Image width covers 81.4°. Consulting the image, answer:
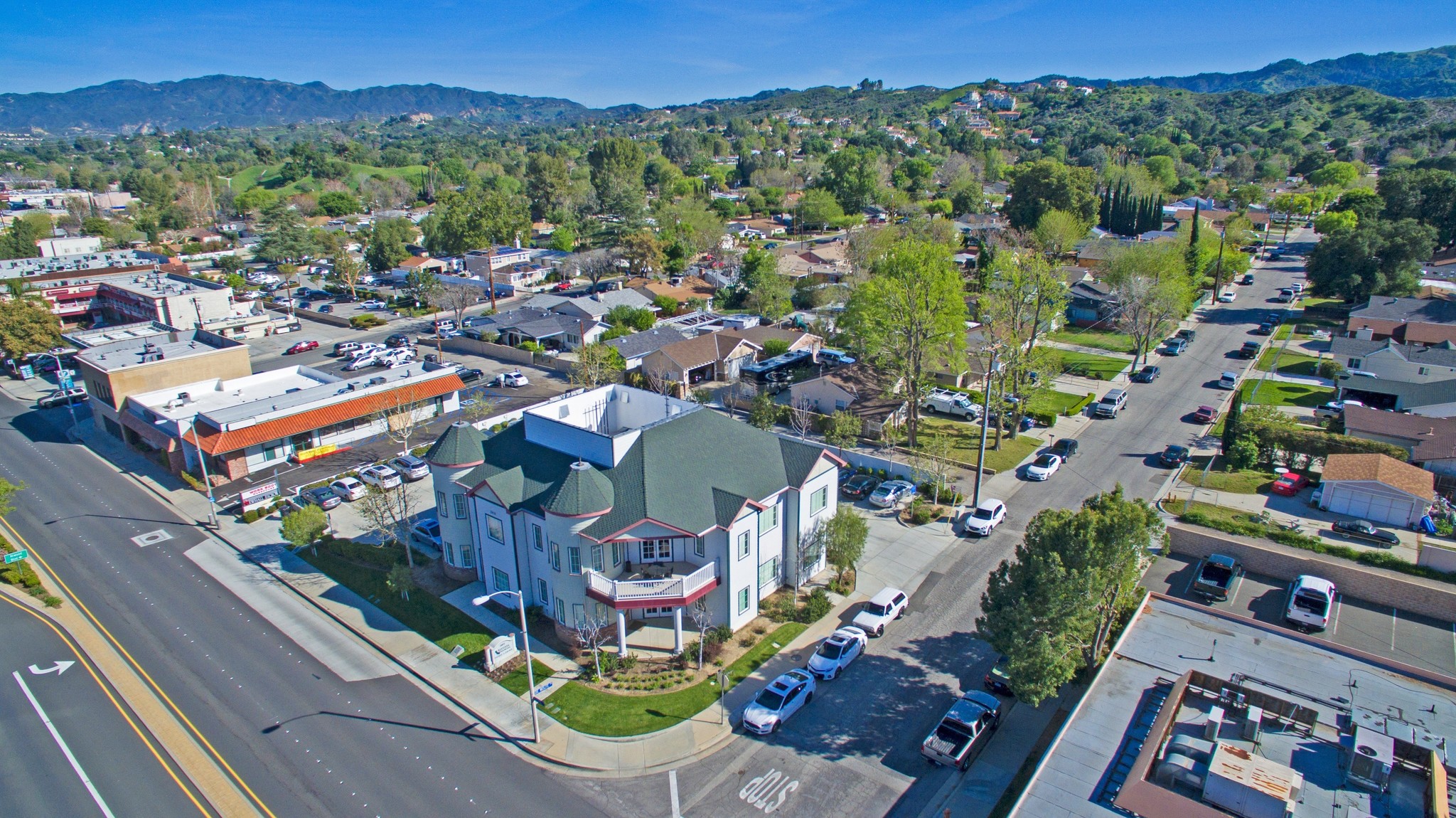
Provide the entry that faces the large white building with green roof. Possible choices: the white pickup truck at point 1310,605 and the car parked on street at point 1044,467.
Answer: the car parked on street

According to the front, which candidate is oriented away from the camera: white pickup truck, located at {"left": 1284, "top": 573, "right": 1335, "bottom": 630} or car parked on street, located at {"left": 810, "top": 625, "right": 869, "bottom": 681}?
the white pickup truck

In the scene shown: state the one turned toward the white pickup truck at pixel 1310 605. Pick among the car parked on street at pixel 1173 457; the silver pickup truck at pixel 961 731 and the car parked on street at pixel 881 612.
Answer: the silver pickup truck

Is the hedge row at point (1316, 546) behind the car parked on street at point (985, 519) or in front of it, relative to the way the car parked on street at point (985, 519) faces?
behind

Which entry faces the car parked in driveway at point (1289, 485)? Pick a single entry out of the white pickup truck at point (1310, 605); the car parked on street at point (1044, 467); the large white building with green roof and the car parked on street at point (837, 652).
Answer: the white pickup truck

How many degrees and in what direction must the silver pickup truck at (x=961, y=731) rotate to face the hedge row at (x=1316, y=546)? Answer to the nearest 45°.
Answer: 0° — it already faces it

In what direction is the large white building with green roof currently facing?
toward the camera

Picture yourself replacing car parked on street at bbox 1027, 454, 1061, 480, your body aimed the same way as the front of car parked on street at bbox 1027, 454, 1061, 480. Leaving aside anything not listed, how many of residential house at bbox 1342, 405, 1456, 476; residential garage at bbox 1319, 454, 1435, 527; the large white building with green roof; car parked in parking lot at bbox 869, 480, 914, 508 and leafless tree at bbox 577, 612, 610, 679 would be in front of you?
3

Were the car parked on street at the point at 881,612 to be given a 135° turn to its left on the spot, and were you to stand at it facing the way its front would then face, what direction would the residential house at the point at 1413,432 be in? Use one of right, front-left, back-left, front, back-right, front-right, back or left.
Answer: front-left

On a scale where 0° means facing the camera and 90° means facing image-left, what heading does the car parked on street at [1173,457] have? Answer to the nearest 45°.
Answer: approximately 225°

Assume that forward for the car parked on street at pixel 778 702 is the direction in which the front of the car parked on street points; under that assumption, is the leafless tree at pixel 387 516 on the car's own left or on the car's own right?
on the car's own right

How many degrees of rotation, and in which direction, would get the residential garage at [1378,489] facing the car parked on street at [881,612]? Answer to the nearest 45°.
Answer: approximately 45° to its right

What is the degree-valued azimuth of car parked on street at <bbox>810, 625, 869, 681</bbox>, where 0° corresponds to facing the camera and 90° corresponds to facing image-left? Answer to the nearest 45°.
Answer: approximately 45°

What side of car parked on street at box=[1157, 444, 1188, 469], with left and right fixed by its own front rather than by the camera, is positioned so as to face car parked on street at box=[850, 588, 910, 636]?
back

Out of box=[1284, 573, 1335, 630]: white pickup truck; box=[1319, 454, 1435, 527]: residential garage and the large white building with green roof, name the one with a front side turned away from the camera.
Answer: the white pickup truck

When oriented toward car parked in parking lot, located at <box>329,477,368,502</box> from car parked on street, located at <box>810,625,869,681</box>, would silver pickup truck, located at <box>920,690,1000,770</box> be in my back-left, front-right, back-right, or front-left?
back-left
